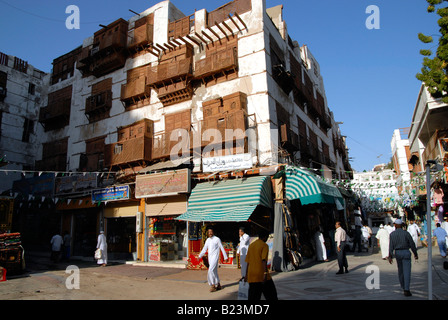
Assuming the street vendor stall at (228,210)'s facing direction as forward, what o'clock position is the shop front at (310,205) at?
The shop front is roughly at 7 o'clock from the street vendor stall.

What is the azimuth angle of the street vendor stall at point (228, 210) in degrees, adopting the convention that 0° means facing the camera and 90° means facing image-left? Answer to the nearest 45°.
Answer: approximately 45°

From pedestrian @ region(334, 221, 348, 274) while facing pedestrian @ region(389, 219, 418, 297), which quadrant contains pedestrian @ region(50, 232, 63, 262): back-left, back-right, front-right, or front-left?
back-right

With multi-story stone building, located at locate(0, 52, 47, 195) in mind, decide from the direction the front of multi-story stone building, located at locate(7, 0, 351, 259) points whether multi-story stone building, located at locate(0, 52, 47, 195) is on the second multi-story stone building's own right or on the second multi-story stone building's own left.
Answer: on the second multi-story stone building's own right

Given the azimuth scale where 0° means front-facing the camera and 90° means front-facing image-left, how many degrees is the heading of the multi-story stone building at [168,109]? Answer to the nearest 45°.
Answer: approximately 45°
